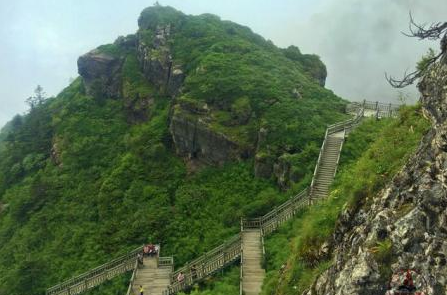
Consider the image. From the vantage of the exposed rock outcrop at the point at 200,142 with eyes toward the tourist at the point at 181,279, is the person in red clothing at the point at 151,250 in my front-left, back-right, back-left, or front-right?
front-right

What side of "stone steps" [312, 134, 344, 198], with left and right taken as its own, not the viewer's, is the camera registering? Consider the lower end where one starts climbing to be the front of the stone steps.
front

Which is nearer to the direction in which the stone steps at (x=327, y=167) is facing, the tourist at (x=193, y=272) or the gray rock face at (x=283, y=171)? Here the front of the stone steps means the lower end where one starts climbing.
the tourist

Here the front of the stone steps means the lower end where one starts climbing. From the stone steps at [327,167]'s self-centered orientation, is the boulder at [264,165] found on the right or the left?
on its right

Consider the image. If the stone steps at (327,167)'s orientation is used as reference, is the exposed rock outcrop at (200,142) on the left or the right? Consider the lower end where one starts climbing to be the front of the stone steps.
on its right
